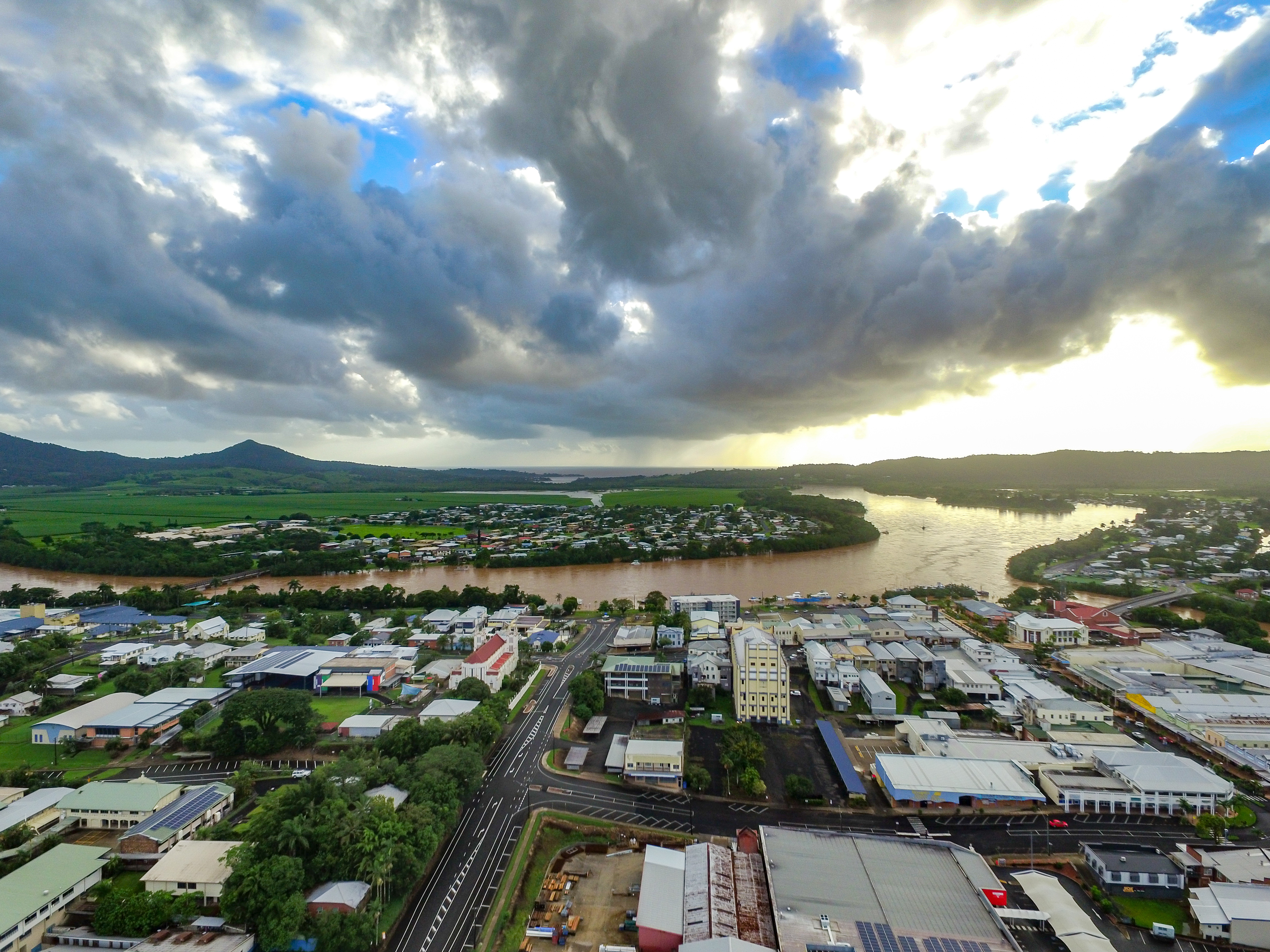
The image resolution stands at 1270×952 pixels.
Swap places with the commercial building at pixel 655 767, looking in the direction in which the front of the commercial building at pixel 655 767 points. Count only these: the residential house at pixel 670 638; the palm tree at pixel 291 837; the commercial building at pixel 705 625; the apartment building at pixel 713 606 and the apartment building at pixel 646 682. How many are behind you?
4

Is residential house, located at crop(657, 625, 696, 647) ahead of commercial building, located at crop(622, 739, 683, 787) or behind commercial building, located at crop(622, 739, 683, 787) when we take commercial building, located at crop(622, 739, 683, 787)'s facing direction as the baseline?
behind

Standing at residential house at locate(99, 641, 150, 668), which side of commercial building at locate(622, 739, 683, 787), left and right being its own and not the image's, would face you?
right

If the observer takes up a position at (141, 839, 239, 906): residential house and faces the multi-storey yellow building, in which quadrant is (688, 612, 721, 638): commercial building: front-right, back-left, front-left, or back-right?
front-left

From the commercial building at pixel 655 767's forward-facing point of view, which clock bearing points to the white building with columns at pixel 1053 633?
the white building with columns at pixel 1053 633 is roughly at 8 o'clock from the commercial building at pixel 655 767.

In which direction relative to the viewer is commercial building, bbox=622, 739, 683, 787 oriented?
toward the camera

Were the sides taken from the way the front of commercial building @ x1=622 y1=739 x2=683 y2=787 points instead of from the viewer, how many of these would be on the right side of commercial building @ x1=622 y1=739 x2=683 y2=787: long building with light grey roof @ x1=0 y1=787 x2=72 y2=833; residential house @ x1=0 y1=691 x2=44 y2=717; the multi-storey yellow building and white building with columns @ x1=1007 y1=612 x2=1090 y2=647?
2

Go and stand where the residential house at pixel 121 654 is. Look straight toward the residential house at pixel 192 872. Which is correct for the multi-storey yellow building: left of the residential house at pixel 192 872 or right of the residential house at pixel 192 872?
left

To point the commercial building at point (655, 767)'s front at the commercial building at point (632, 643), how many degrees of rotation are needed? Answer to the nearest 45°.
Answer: approximately 180°

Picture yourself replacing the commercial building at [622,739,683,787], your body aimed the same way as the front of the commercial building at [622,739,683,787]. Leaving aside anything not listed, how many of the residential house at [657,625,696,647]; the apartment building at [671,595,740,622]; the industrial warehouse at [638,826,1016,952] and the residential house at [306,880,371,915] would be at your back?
2

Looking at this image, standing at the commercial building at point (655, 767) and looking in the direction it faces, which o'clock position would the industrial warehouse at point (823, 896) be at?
The industrial warehouse is roughly at 11 o'clock from the commercial building.

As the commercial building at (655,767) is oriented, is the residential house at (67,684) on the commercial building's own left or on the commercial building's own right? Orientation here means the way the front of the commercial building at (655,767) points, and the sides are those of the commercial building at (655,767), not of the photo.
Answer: on the commercial building's own right

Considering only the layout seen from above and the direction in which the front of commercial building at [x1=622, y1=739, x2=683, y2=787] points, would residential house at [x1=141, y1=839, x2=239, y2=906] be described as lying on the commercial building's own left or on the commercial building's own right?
on the commercial building's own right
